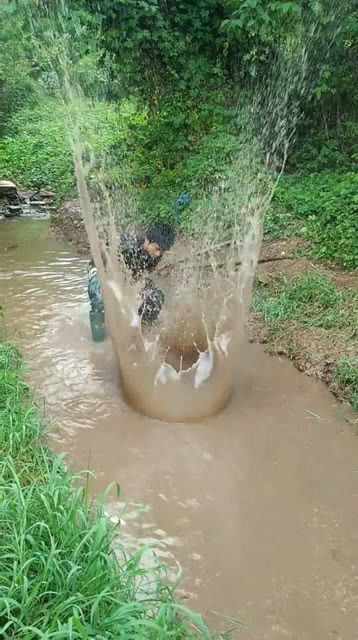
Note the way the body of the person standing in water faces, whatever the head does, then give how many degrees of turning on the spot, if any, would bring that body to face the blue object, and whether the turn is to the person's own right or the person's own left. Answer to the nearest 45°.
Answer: approximately 135° to the person's own left

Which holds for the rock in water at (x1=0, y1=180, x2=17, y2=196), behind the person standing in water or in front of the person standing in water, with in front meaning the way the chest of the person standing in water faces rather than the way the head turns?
behind

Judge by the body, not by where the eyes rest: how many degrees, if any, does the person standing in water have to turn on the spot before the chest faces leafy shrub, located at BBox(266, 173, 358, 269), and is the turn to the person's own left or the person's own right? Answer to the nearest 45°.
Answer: approximately 90° to the person's own left

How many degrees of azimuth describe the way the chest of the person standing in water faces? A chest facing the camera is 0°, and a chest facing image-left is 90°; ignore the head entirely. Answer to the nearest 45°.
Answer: approximately 315°

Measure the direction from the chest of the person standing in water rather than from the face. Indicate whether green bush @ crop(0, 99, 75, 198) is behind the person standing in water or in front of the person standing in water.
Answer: behind
